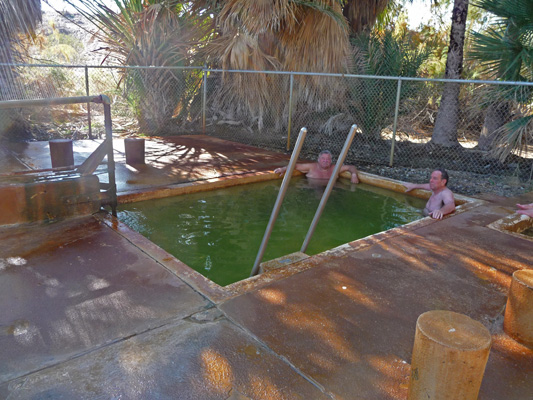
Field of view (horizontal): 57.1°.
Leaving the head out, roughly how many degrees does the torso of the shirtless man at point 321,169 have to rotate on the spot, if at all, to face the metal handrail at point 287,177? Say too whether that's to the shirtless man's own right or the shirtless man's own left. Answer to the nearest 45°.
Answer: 0° — they already face it

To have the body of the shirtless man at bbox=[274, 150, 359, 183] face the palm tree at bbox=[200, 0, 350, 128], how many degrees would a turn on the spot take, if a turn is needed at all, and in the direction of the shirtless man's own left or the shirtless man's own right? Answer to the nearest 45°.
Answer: approximately 180°

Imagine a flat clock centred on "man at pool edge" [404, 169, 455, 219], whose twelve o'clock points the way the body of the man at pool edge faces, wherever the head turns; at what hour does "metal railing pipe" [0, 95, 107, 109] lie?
The metal railing pipe is roughly at 12 o'clock from the man at pool edge.

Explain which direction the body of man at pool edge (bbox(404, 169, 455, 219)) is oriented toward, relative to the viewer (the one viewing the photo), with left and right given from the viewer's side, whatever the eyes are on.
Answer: facing the viewer and to the left of the viewer

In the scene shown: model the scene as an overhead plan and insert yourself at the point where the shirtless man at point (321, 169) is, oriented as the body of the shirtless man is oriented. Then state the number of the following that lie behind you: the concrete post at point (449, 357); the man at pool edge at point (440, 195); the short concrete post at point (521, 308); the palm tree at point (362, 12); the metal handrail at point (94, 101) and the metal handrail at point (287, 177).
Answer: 1

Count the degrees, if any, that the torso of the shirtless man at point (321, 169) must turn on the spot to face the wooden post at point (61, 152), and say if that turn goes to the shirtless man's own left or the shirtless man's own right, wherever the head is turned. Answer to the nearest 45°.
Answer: approximately 90° to the shirtless man's own right

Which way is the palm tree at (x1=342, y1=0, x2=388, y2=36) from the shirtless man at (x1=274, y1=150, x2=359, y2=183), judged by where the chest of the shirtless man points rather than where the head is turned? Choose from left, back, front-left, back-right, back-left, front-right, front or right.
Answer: back

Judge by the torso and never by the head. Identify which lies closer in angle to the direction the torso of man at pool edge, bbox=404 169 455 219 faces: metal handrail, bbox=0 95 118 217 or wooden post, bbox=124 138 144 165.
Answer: the metal handrail

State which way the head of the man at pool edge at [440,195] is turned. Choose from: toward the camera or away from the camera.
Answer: toward the camera

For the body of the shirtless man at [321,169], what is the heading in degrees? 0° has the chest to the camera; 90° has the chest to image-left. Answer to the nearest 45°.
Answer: approximately 0°

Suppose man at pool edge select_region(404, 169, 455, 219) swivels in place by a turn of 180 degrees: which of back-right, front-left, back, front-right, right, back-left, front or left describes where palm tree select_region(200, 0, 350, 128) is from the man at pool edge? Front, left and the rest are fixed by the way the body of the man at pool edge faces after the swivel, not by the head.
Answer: left

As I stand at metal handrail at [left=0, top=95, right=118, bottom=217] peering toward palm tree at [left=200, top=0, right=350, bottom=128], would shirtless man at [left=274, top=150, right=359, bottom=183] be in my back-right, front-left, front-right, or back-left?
front-right

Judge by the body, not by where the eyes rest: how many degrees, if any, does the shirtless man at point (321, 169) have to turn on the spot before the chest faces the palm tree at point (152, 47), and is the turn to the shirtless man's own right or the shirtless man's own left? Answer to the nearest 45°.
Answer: approximately 135° to the shirtless man's own right

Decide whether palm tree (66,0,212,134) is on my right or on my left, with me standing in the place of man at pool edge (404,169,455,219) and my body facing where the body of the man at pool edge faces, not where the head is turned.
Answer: on my right

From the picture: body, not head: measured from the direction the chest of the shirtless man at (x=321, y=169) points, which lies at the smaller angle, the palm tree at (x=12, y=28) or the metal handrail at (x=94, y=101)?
the metal handrail

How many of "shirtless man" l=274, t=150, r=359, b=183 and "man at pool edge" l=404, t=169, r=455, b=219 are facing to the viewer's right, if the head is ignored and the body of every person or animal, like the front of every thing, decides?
0

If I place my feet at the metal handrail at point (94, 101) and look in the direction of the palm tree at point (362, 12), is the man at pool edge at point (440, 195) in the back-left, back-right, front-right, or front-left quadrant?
front-right

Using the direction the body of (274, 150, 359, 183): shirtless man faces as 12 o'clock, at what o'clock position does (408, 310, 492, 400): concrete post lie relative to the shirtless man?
The concrete post is roughly at 12 o'clock from the shirtless man.

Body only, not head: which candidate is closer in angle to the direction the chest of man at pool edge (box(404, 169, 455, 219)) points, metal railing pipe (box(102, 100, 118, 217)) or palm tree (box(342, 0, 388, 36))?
the metal railing pipe
